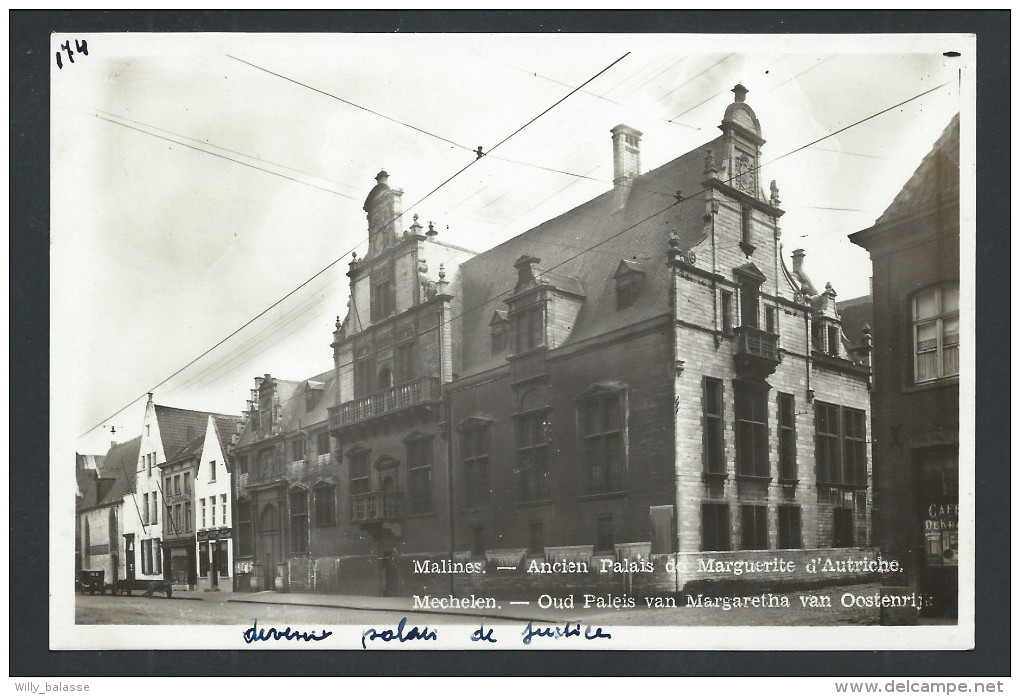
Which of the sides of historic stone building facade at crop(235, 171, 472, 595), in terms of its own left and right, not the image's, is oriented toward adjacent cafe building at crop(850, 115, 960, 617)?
left

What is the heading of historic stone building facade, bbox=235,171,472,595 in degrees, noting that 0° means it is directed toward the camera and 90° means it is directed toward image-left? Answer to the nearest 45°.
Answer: approximately 45°
